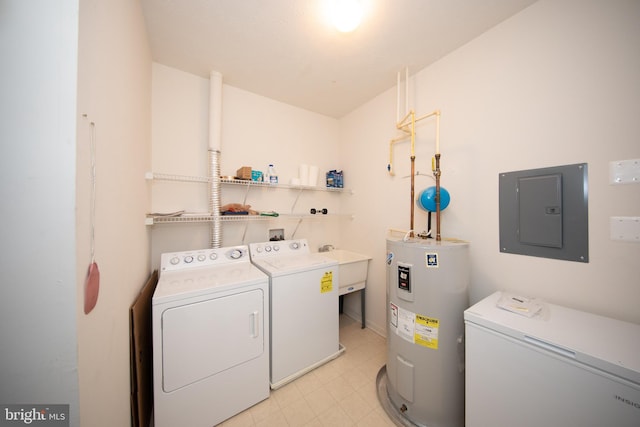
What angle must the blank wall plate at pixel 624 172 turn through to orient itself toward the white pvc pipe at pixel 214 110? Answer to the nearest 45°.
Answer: approximately 45° to its right

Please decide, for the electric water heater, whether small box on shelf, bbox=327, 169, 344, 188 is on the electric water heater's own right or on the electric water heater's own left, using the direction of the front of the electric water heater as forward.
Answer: on the electric water heater's own right

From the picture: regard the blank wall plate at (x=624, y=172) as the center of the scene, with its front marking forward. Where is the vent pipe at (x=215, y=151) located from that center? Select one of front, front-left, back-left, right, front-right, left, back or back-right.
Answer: front-right

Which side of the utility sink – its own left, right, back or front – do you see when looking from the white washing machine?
right
